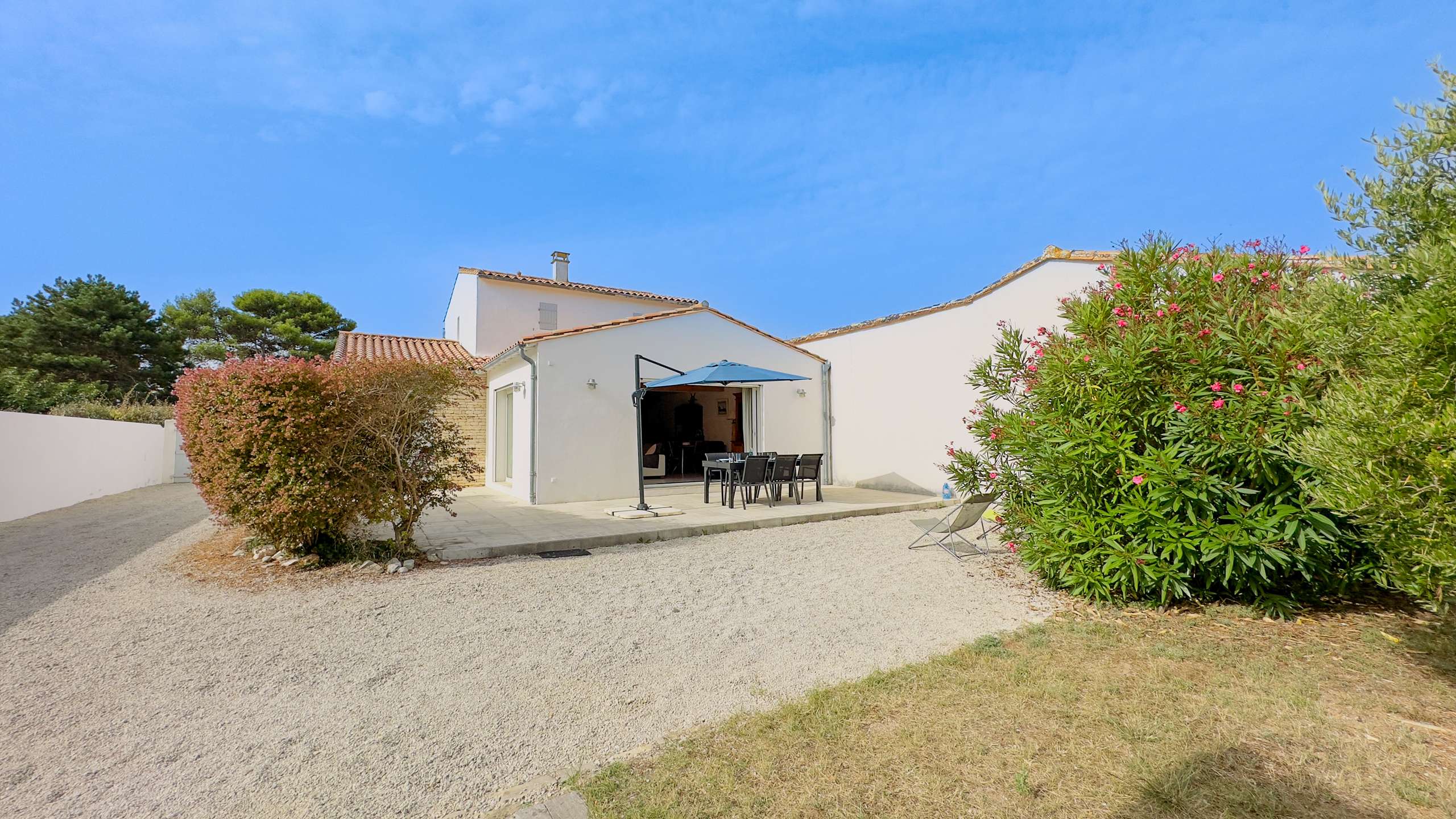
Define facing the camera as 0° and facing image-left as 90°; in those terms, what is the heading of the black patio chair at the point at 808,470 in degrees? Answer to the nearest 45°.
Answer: approximately 135°

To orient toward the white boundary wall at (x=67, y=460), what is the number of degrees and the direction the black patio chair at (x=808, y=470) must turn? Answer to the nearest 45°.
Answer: approximately 45° to its left

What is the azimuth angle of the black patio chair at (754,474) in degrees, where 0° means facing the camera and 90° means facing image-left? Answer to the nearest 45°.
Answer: approximately 180°

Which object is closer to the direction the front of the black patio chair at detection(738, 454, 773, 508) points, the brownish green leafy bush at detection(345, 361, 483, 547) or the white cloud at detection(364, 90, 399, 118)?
the white cloud

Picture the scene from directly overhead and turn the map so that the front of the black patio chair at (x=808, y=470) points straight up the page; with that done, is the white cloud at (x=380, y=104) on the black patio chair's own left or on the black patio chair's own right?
on the black patio chair's own left

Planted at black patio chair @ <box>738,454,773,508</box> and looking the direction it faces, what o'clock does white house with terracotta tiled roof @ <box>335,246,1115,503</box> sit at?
The white house with terracotta tiled roof is roughly at 12 o'clock from the black patio chair.

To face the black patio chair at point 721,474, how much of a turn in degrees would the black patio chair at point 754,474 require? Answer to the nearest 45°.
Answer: approximately 45° to its left

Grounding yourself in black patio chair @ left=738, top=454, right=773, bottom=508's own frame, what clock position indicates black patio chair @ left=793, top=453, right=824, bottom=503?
black patio chair @ left=793, top=453, right=824, bottom=503 is roughly at 2 o'clock from black patio chair @ left=738, top=454, right=773, bottom=508.

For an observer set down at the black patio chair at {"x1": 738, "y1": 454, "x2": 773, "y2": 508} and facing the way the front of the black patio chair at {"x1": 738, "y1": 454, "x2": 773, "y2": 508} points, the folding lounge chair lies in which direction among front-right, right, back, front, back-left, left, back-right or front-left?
back-right

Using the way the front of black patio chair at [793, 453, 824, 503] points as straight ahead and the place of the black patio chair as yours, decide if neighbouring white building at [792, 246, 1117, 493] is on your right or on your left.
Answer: on your right

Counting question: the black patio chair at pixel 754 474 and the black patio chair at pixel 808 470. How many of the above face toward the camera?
0

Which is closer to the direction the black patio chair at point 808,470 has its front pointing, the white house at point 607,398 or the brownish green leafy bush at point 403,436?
the white house

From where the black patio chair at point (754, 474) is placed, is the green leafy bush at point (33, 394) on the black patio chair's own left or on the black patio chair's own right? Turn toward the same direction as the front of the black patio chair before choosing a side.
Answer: on the black patio chair's own left
